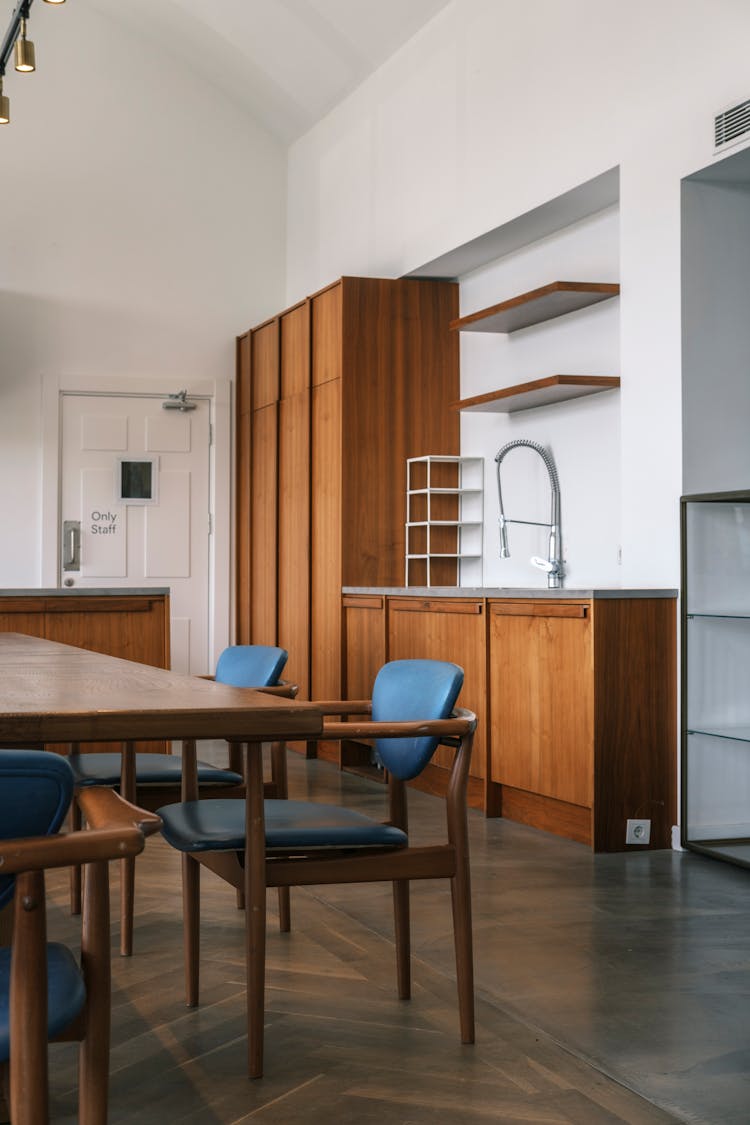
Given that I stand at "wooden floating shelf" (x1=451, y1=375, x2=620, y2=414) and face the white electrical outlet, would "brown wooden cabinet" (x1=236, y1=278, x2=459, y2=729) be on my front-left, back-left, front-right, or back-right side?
back-right

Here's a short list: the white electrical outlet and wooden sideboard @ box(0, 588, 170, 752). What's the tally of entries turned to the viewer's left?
0

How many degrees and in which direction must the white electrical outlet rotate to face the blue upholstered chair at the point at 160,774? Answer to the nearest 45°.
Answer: approximately 45° to its right

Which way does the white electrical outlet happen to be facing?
toward the camera

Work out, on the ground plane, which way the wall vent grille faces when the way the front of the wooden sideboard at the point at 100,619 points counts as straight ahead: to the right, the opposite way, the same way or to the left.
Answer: to the right

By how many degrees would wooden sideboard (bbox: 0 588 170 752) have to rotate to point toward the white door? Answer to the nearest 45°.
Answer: approximately 180°

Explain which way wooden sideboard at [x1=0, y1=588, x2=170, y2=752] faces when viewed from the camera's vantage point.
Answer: facing the viewer

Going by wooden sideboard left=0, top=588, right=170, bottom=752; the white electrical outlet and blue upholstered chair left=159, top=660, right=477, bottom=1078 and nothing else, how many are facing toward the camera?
2

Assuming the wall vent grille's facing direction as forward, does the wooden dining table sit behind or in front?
in front

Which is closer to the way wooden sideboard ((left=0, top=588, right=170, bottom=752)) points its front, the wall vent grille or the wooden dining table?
the wooden dining table

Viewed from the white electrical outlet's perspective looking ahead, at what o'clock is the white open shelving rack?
The white open shelving rack is roughly at 5 o'clock from the white electrical outlet.

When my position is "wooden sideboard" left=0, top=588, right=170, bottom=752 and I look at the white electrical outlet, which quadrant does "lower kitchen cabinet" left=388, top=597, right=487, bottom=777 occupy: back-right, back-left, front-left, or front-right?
front-left

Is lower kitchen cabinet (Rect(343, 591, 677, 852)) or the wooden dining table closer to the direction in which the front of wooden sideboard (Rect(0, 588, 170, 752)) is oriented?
the wooden dining table

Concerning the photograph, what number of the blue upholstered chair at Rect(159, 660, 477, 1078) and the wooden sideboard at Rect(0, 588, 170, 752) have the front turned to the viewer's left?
1

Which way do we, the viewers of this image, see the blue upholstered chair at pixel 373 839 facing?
facing to the left of the viewer

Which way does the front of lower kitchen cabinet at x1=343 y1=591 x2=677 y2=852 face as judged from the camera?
facing the viewer and to the left of the viewer

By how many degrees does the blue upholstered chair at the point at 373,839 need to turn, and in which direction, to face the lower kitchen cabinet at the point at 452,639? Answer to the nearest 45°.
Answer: approximately 90° to its right

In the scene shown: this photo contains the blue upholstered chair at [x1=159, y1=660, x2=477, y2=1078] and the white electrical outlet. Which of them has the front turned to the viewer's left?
the blue upholstered chair
